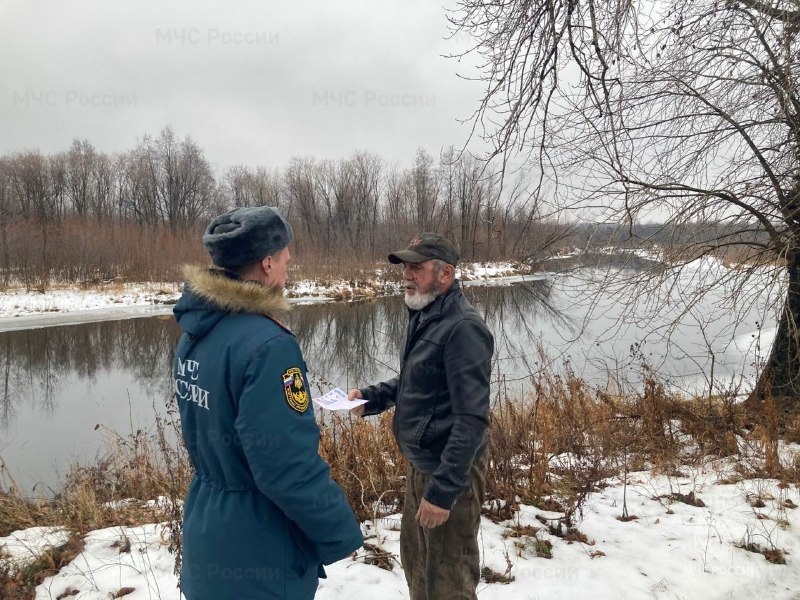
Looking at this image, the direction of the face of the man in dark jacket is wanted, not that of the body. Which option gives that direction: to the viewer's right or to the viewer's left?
to the viewer's left

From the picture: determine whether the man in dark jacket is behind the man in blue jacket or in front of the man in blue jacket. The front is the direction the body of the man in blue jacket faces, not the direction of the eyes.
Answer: in front

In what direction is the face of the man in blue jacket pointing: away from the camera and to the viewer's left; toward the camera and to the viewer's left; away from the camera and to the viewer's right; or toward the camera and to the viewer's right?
away from the camera and to the viewer's right

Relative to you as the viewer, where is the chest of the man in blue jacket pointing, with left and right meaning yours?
facing away from the viewer and to the right of the viewer
